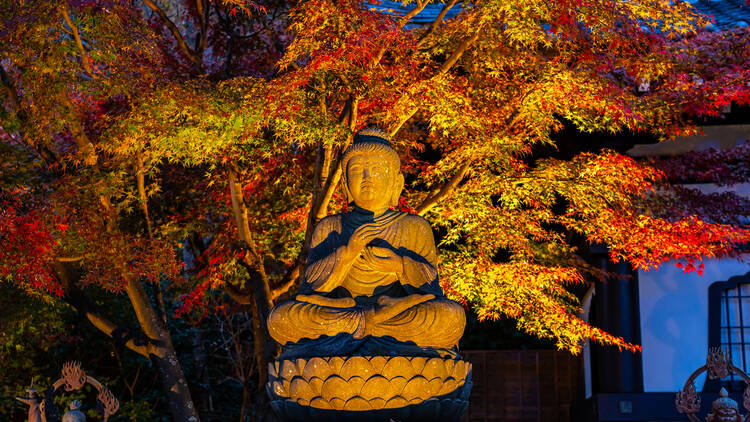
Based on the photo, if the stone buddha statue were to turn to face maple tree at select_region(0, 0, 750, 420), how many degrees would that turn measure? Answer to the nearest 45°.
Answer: approximately 180°

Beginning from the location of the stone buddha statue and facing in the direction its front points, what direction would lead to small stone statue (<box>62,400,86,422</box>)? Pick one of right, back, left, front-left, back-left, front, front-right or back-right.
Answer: back-right

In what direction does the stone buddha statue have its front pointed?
toward the camera
